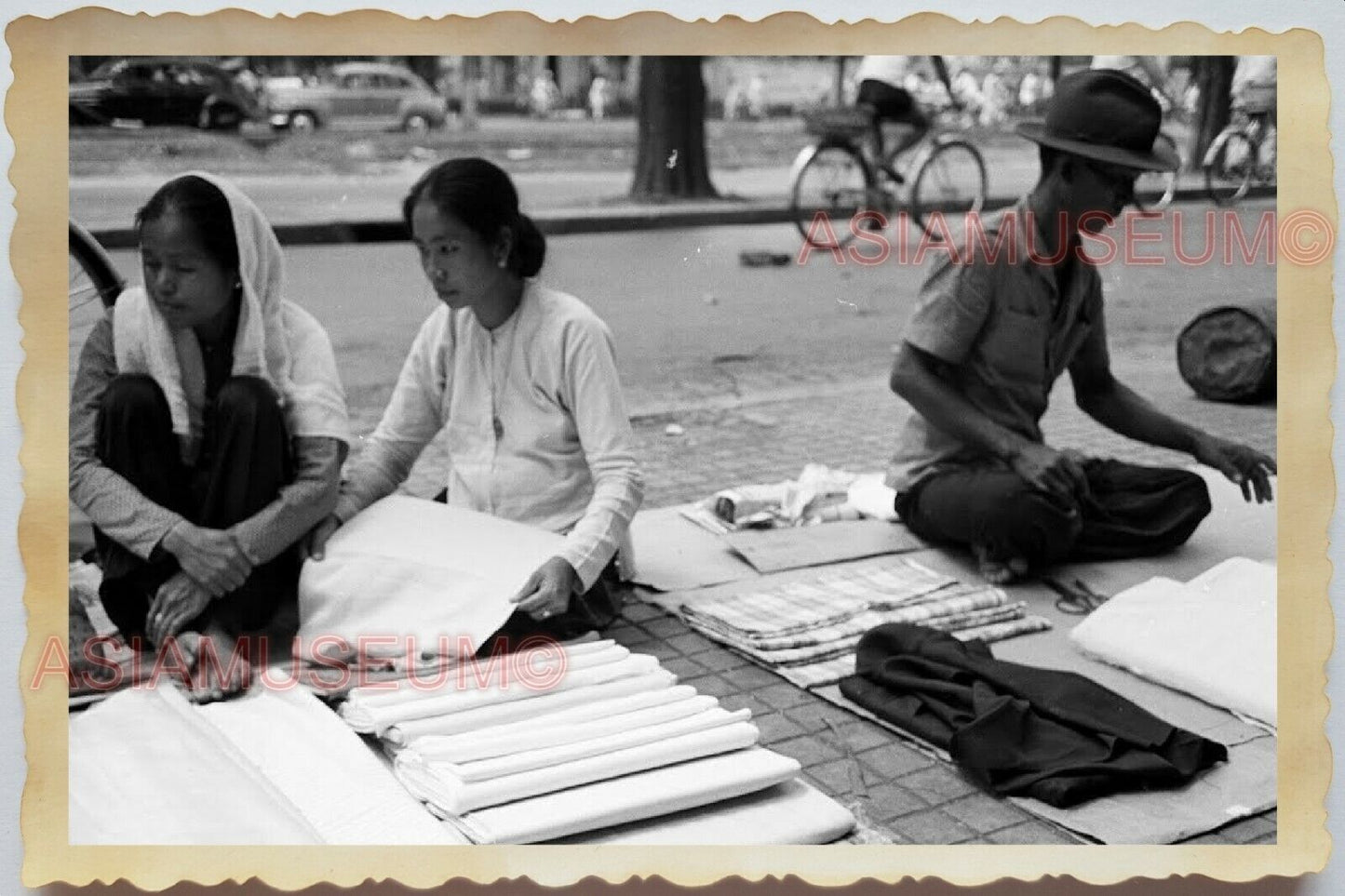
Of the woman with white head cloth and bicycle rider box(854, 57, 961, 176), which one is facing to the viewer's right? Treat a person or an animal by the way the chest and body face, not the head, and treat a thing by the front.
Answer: the bicycle rider

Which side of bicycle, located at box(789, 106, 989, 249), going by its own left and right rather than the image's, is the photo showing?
right

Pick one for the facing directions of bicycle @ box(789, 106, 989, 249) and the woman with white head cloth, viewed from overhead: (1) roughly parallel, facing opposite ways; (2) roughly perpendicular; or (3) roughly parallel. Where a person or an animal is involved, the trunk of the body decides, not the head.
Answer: roughly perpendicular

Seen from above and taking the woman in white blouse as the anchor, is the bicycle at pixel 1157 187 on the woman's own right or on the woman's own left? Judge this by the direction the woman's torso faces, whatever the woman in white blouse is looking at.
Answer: on the woman's own left

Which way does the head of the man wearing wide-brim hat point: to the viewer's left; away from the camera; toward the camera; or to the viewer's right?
to the viewer's right

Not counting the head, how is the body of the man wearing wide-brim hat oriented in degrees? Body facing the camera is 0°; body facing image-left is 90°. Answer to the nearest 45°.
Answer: approximately 315°

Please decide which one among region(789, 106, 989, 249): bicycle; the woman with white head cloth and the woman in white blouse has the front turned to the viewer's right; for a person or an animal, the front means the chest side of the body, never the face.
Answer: the bicycle

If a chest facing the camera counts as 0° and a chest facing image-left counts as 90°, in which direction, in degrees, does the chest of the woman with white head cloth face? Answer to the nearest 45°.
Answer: approximately 0°

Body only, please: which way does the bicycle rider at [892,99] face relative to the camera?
to the viewer's right

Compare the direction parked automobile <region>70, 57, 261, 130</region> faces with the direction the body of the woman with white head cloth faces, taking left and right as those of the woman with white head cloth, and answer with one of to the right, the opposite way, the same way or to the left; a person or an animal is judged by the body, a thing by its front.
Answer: to the right
